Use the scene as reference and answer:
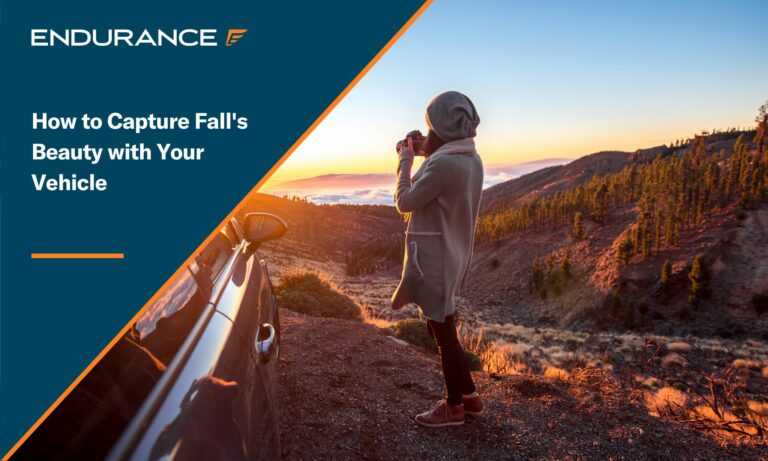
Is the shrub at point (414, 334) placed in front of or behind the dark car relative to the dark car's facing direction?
in front

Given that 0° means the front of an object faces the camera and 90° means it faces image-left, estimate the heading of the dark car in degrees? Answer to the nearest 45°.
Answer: approximately 180°

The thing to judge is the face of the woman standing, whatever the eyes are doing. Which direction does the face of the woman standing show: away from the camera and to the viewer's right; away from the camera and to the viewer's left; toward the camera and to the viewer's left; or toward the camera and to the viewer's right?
away from the camera and to the viewer's left

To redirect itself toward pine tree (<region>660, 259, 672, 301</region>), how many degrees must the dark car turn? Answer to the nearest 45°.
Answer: approximately 45° to its right

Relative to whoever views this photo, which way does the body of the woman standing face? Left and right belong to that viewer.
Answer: facing to the left of the viewer

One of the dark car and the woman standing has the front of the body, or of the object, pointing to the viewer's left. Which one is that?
the woman standing

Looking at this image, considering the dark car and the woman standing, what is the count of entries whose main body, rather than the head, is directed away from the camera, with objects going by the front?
1

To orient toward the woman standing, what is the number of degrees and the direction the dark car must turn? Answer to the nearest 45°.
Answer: approximately 45° to its right

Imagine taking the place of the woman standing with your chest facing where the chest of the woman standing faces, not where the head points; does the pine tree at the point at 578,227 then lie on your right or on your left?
on your right

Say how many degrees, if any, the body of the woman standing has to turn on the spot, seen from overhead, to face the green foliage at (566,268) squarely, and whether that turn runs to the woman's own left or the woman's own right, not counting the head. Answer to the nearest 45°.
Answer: approximately 90° to the woman's own right

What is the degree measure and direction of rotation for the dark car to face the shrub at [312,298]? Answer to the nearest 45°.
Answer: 0° — it already faces it
